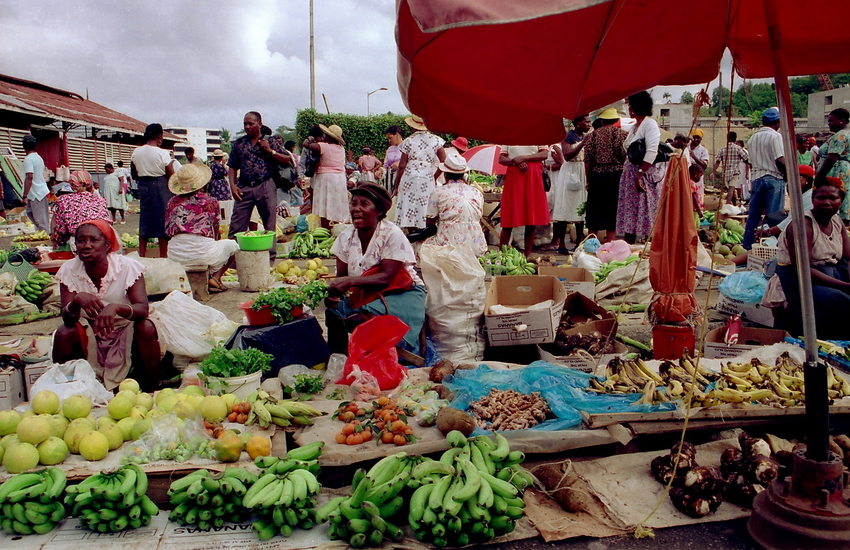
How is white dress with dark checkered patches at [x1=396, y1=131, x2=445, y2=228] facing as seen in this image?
away from the camera

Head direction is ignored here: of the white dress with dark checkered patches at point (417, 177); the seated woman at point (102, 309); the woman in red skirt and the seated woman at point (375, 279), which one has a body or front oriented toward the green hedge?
the white dress with dark checkered patches

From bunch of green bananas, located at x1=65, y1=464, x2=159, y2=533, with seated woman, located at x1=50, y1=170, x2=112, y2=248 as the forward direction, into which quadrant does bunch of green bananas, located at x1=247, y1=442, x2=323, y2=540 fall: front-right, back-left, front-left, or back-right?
back-right

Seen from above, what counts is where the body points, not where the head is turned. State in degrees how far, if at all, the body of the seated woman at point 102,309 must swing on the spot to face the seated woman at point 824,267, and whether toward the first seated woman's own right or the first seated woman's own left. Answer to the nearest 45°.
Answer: approximately 90° to the first seated woman's own left

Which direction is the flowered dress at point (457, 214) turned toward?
away from the camera

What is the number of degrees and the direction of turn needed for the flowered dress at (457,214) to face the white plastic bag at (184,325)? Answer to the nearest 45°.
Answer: approximately 135° to its left
